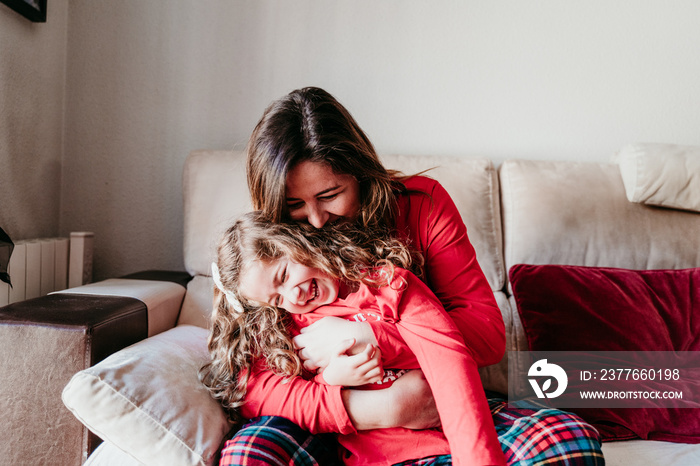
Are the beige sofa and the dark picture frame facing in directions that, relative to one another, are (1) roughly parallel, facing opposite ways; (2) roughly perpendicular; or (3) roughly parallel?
roughly perpendicular

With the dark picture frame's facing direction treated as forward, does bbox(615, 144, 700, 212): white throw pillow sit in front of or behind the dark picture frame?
in front

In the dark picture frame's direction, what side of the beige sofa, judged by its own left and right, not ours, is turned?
right

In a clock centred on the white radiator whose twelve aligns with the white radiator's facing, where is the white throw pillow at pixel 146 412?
The white throw pillow is roughly at 1 o'clock from the white radiator.

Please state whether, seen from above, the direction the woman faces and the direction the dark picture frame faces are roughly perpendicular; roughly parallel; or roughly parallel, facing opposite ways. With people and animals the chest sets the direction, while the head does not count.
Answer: roughly perpendicular

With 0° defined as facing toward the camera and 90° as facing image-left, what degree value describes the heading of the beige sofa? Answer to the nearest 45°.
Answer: approximately 0°

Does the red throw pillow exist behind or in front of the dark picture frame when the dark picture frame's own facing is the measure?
in front

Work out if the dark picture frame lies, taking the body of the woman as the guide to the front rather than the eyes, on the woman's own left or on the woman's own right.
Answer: on the woman's own right

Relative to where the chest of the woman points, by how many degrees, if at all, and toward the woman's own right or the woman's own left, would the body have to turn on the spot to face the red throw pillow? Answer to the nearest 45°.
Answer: approximately 135° to the woman's own left

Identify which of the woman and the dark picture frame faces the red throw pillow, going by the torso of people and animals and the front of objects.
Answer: the dark picture frame

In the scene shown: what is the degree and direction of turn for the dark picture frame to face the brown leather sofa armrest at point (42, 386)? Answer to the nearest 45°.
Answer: approximately 45° to its right

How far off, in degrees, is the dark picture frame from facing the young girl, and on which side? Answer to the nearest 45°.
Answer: approximately 45° to its right

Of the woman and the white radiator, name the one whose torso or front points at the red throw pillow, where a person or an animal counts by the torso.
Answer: the white radiator
